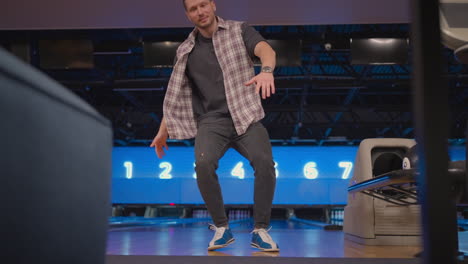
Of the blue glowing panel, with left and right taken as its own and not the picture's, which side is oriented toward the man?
front

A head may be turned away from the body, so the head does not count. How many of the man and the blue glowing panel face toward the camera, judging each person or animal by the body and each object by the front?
2

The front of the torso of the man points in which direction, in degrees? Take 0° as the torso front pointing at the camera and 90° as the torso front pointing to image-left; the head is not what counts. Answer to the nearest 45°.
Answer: approximately 0°

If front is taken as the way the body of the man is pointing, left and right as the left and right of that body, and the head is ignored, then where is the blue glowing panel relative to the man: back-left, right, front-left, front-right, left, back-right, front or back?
back
